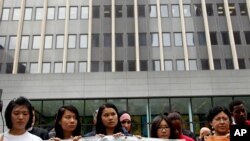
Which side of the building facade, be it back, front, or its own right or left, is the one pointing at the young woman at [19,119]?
front

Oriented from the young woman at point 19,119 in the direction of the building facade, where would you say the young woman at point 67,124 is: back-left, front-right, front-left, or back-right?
front-right

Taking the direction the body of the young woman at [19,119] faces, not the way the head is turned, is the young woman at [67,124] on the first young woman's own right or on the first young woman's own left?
on the first young woman's own left

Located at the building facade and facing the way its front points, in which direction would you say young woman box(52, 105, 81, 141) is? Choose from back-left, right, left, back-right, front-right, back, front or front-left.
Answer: front

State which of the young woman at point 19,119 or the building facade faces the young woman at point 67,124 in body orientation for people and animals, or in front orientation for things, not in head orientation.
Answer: the building facade

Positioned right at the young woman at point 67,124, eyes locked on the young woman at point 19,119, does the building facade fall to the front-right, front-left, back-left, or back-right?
back-right

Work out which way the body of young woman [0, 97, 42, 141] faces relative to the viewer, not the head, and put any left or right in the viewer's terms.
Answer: facing the viewer

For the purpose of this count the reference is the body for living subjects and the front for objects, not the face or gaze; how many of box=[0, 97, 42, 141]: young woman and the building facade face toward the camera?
2

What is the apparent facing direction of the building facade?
toward the camera
